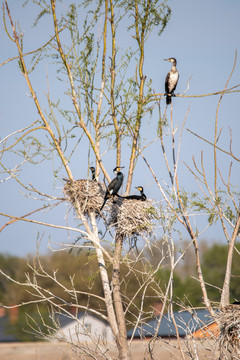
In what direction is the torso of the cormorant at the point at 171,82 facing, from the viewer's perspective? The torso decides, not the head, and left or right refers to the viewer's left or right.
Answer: facing the viewer and to the right of the viewer

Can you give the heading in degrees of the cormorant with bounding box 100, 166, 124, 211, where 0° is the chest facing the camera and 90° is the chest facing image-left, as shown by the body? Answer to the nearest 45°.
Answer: approximately 270°

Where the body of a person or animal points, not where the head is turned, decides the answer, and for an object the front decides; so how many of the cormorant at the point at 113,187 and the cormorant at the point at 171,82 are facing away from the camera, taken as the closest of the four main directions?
0
